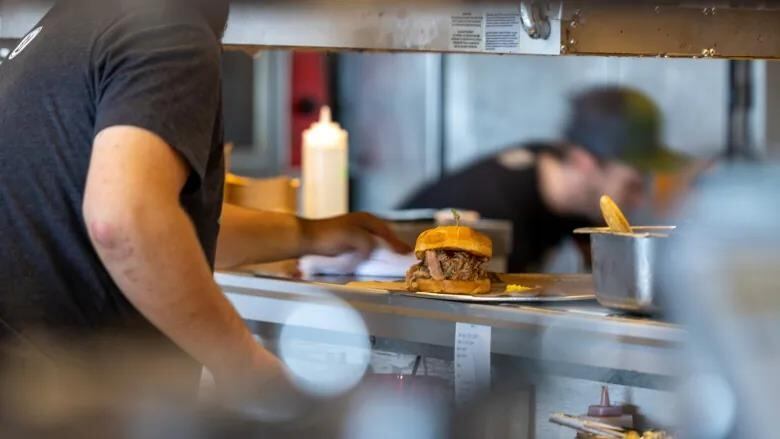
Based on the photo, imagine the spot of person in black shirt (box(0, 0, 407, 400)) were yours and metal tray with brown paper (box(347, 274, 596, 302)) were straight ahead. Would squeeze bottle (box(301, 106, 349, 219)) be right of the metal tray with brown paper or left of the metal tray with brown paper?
left

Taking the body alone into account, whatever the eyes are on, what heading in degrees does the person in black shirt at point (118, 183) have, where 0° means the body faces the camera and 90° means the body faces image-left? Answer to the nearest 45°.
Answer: approximately 225°

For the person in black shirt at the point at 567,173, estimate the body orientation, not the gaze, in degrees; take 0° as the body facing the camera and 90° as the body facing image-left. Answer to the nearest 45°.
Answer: approximately 270°

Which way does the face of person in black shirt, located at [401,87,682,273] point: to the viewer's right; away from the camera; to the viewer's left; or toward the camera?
to the viewer's right

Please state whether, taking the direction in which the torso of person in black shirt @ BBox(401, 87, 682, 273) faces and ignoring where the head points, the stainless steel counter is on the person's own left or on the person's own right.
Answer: on the person's own right

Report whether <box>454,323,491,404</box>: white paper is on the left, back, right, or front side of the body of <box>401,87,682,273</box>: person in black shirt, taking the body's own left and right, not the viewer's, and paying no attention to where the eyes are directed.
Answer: right

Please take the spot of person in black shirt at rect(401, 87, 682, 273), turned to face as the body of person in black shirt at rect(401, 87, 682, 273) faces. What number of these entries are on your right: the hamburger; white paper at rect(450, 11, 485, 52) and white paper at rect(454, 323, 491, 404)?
3
